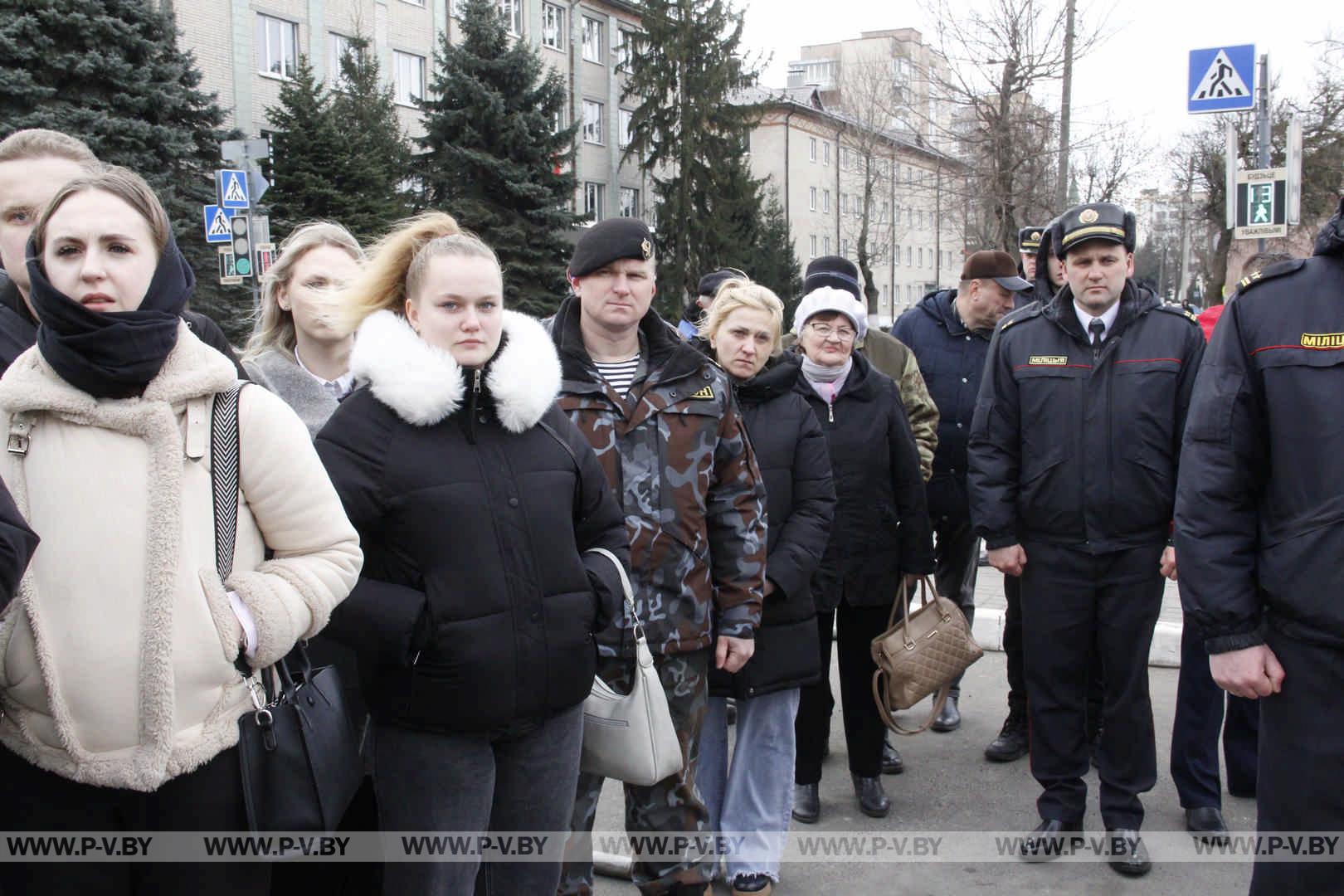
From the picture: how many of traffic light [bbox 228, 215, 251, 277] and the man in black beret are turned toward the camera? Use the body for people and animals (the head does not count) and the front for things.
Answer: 2

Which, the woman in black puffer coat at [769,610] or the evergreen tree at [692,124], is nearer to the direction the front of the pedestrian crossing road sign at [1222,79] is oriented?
the woman in black puffer coat

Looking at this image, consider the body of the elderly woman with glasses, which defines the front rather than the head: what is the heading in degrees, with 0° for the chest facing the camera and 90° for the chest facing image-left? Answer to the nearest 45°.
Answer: approximately 0°

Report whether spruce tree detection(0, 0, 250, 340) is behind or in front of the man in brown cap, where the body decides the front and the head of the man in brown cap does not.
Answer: behind
